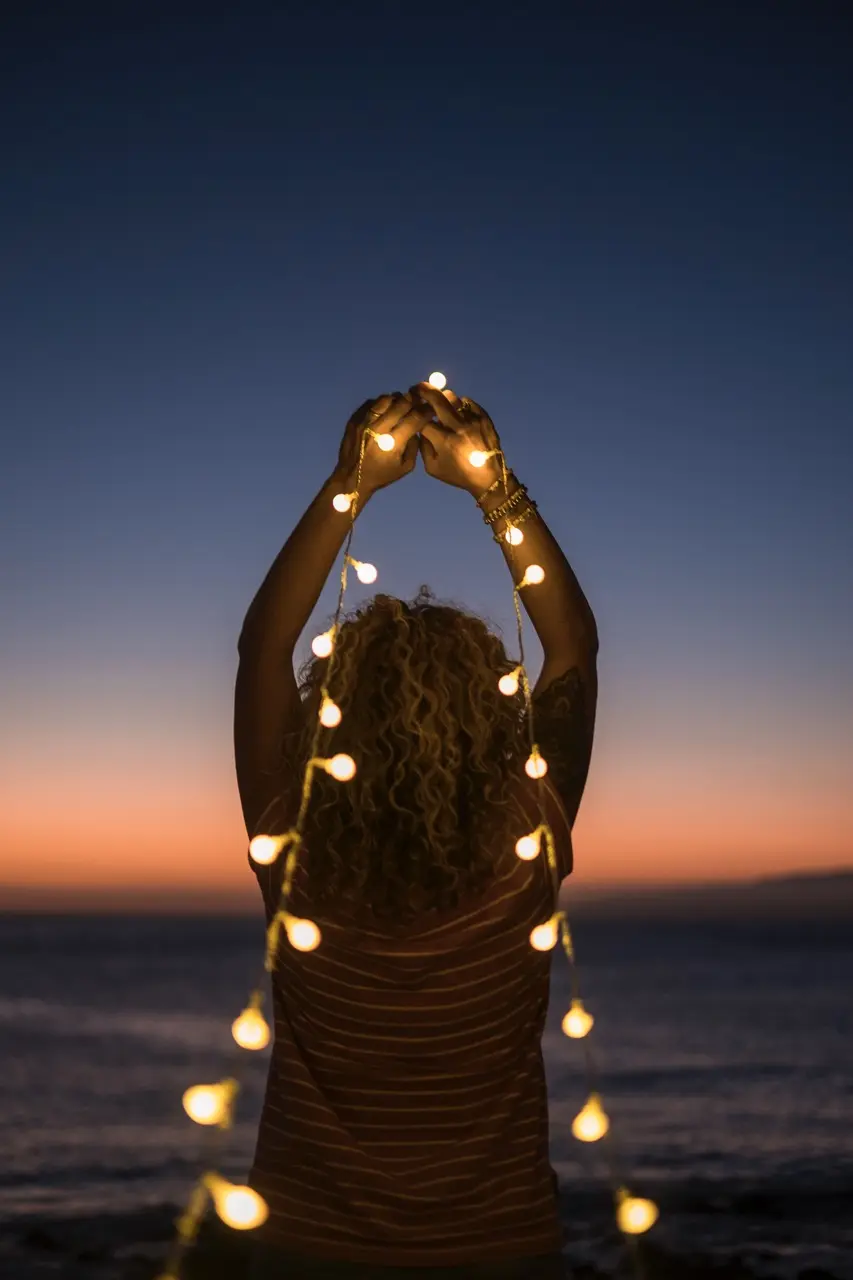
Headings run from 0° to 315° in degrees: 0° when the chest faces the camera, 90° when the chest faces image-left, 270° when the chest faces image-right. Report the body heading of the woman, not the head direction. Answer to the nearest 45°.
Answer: approximately 180°

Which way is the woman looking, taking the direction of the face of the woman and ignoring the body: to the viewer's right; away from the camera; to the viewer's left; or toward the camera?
away from the camera
